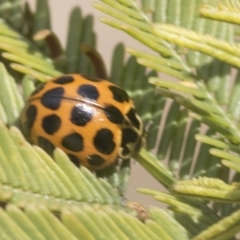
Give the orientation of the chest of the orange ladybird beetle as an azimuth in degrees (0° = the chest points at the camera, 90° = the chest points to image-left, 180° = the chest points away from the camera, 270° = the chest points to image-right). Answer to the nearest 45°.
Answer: approximately 270°
